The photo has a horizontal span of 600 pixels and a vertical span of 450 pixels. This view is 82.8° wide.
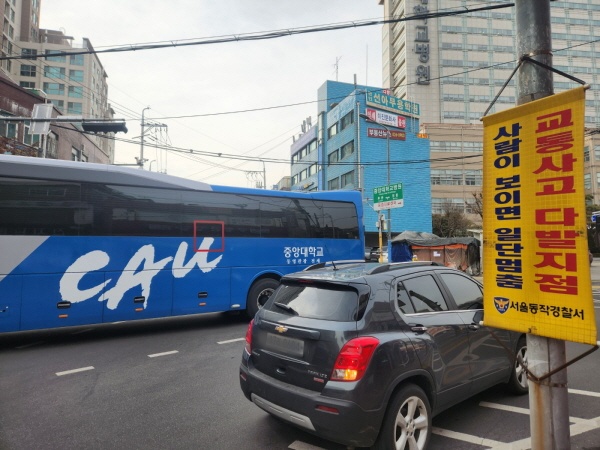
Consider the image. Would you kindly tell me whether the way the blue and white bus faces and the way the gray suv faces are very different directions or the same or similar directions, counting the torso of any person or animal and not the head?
very different directions

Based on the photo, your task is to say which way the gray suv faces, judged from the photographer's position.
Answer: facing away from the viewer and to the right of the viewer

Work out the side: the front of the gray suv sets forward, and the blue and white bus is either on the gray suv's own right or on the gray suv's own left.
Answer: on the gray suv's own left

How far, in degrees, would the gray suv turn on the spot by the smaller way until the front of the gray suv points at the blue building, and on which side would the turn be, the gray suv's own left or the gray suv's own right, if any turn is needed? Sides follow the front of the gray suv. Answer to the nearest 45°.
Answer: approximately 45° to the gray suv's own left

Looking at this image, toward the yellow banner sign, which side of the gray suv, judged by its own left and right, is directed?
right

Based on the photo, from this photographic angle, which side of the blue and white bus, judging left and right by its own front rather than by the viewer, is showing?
left
